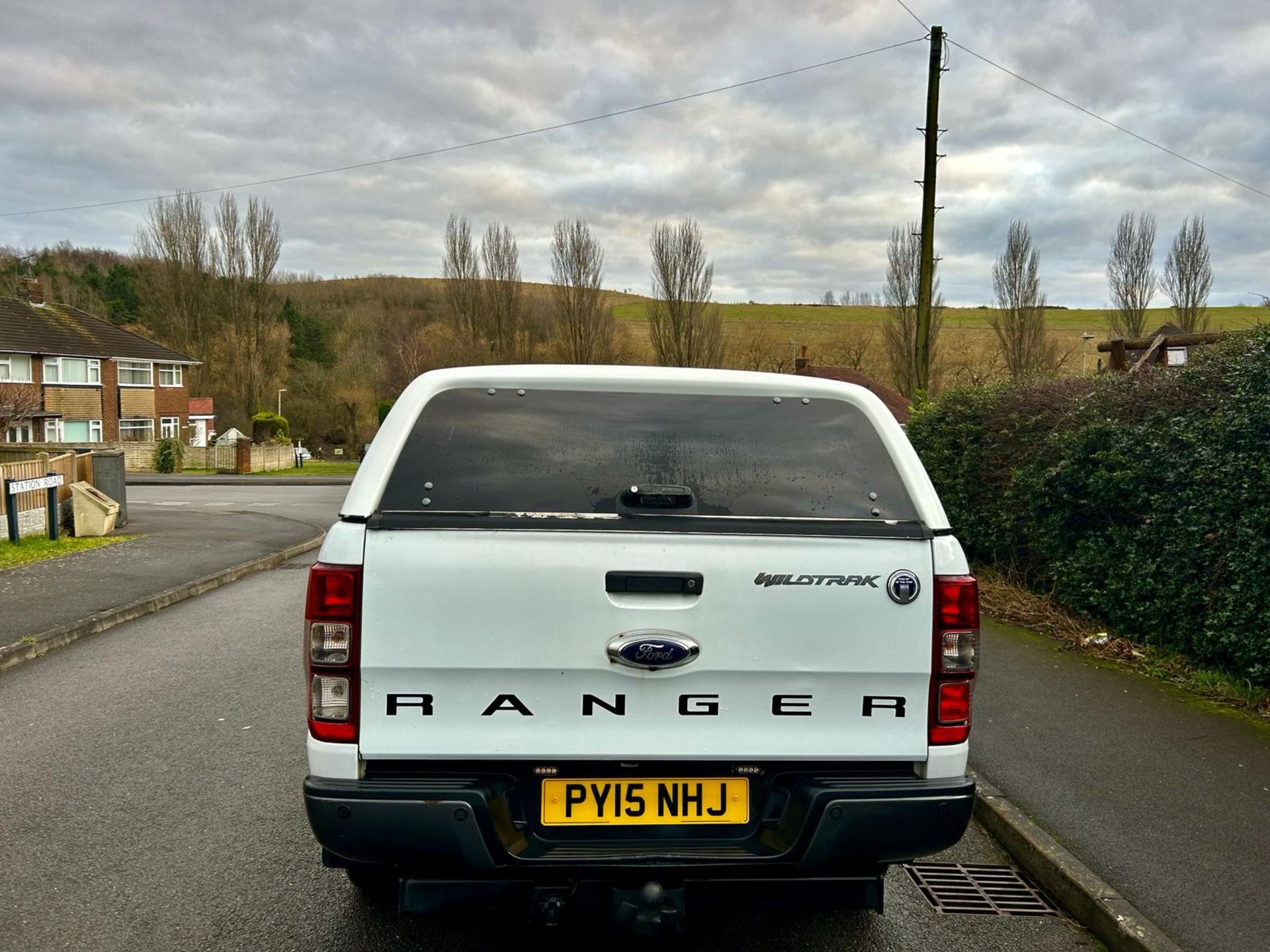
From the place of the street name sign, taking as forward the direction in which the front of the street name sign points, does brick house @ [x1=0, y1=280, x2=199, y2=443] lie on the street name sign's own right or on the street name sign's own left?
on the street name sign's own left

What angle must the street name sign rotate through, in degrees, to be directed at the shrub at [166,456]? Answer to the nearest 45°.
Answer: approximately 135° to its left

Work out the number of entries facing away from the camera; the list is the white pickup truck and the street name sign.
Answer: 1

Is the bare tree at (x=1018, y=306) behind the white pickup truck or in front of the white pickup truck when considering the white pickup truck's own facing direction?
in front

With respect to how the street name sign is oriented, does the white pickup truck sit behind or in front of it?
in front

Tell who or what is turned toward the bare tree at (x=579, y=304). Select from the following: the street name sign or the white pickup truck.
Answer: the white pickup truck

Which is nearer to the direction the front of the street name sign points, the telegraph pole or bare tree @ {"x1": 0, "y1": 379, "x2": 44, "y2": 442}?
the telegraph pole

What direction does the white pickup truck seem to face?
away from the camera

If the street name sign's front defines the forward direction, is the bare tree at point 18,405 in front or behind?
behind

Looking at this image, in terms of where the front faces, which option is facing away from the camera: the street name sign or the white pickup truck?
the white pickup truck

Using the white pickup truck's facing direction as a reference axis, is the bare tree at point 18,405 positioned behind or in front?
in front

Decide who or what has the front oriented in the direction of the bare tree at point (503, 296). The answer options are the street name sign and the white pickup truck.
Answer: the white pickup truck
